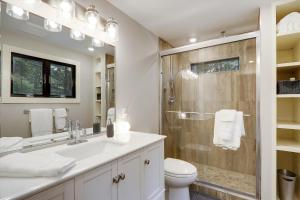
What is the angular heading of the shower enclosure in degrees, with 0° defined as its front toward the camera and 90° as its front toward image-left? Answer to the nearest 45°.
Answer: approximately 45°

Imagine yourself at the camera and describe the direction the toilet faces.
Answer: facing the viewer and to the right of the viewer

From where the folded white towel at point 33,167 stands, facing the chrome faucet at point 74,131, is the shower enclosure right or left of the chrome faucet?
right

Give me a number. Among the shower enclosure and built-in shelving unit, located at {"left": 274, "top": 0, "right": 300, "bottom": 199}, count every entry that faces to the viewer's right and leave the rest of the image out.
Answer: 0

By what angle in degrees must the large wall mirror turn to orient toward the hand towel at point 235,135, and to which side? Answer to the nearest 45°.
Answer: approximately 45° to its left

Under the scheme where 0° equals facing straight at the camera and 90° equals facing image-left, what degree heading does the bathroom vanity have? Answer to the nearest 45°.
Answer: approximately 315°

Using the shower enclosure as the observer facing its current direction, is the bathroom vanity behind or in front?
in front

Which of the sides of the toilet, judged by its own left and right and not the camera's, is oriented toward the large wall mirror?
right

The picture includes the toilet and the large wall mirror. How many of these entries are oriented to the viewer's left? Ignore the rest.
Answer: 0
